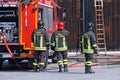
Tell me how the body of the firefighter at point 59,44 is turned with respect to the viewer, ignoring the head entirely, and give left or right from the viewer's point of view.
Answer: facing away from the viewer

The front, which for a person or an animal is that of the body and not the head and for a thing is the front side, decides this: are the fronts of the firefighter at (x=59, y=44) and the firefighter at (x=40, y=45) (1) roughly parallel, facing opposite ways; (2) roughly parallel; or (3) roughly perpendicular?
roughly parallel

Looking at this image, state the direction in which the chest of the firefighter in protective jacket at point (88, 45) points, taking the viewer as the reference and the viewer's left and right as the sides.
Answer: facing away from the viewer and to the right of the viewer

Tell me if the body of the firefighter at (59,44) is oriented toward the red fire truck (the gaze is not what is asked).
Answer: no

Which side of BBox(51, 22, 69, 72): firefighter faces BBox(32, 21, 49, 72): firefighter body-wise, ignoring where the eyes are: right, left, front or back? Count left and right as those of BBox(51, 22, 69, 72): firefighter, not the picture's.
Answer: left

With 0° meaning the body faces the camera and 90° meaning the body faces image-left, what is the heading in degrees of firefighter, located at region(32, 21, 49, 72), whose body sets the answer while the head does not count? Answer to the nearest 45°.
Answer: approximately 180°

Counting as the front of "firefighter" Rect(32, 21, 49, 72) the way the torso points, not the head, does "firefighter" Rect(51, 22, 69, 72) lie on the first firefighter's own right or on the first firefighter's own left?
on the first firefighter's own right

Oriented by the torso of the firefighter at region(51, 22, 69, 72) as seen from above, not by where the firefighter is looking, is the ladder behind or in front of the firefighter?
in front

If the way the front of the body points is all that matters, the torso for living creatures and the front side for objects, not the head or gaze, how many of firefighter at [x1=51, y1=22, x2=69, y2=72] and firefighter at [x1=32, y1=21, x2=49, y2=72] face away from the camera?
2

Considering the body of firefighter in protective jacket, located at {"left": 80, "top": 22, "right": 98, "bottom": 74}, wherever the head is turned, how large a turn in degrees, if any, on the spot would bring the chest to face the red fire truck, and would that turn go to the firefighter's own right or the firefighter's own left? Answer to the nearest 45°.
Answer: approximately 135° to the firefighter's own left
